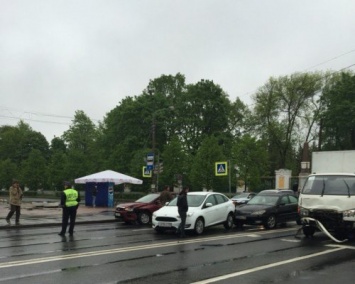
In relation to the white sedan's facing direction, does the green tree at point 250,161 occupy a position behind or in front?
behind

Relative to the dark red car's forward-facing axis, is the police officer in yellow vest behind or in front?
in front

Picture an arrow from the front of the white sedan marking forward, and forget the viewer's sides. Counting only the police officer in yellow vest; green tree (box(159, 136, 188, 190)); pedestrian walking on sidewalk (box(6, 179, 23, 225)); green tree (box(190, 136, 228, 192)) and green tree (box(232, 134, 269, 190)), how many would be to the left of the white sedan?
0

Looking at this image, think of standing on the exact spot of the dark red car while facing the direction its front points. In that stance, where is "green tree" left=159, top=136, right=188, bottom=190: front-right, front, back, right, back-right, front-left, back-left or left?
back-right

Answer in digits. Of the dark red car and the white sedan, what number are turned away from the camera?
0

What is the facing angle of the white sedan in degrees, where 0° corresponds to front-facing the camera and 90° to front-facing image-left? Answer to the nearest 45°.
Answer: approximately 45°

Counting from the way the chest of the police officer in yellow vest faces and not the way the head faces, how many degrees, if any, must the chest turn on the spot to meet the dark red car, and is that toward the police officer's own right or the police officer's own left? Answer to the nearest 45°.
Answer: approximately 90° to the police officer's own right

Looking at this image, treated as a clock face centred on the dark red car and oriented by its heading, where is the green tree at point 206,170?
The green tree is roughly at 5 o'clock from the dark red car.

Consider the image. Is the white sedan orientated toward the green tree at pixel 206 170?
no

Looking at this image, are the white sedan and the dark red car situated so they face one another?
no

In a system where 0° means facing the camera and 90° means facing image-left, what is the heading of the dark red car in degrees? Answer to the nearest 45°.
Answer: approximately 45°

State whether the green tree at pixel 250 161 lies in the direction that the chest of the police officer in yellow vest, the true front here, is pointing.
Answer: no
